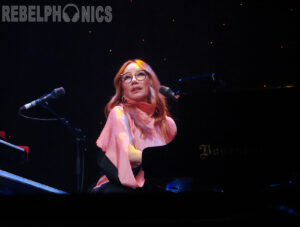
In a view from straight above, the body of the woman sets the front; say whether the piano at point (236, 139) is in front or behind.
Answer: in front

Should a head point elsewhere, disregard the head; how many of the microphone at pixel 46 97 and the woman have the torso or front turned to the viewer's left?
0

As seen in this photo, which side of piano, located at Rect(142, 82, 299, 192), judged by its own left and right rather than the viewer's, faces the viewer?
left

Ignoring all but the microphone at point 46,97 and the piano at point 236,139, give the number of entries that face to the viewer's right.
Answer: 1

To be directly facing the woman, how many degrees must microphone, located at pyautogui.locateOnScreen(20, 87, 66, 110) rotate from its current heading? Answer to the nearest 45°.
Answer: approximately 45° to its right

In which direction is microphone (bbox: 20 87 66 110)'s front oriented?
to the viewer's right
